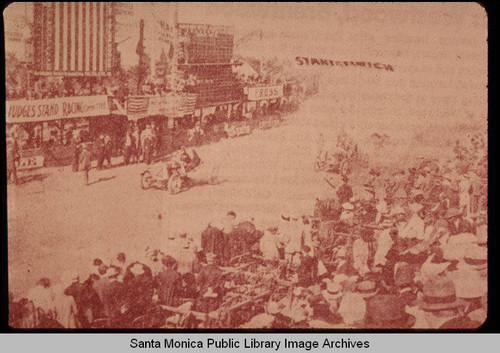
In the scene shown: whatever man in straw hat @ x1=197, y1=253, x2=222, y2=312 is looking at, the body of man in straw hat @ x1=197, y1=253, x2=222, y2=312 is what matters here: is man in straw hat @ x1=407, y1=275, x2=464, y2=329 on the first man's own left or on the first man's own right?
on the first man's own right

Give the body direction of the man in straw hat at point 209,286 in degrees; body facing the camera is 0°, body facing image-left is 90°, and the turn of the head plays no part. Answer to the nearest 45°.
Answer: approximately 180°

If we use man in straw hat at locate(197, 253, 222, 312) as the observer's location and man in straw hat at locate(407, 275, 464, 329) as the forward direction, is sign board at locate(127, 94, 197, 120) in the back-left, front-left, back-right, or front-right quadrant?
back-left

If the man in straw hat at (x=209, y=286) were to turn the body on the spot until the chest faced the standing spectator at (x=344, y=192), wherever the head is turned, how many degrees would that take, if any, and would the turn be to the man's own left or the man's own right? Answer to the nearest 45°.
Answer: approximately 90° to the man's own right

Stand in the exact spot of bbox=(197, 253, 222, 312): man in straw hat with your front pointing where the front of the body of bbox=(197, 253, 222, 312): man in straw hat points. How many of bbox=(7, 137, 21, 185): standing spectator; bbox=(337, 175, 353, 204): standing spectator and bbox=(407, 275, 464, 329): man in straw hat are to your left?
1
